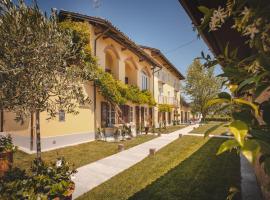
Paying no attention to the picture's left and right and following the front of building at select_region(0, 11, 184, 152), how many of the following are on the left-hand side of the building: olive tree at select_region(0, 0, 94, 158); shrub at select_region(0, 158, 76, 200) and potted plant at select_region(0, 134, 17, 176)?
0

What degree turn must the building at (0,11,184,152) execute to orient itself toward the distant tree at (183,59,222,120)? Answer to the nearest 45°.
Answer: approximately 90° to its left

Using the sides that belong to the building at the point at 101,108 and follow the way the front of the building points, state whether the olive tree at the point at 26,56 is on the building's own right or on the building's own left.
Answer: on the building's own right

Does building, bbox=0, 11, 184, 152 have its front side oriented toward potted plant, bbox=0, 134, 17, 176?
no

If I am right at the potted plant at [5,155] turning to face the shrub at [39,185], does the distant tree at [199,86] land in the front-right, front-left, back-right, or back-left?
back-left

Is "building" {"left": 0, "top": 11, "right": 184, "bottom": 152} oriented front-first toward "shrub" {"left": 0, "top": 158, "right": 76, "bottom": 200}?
no
